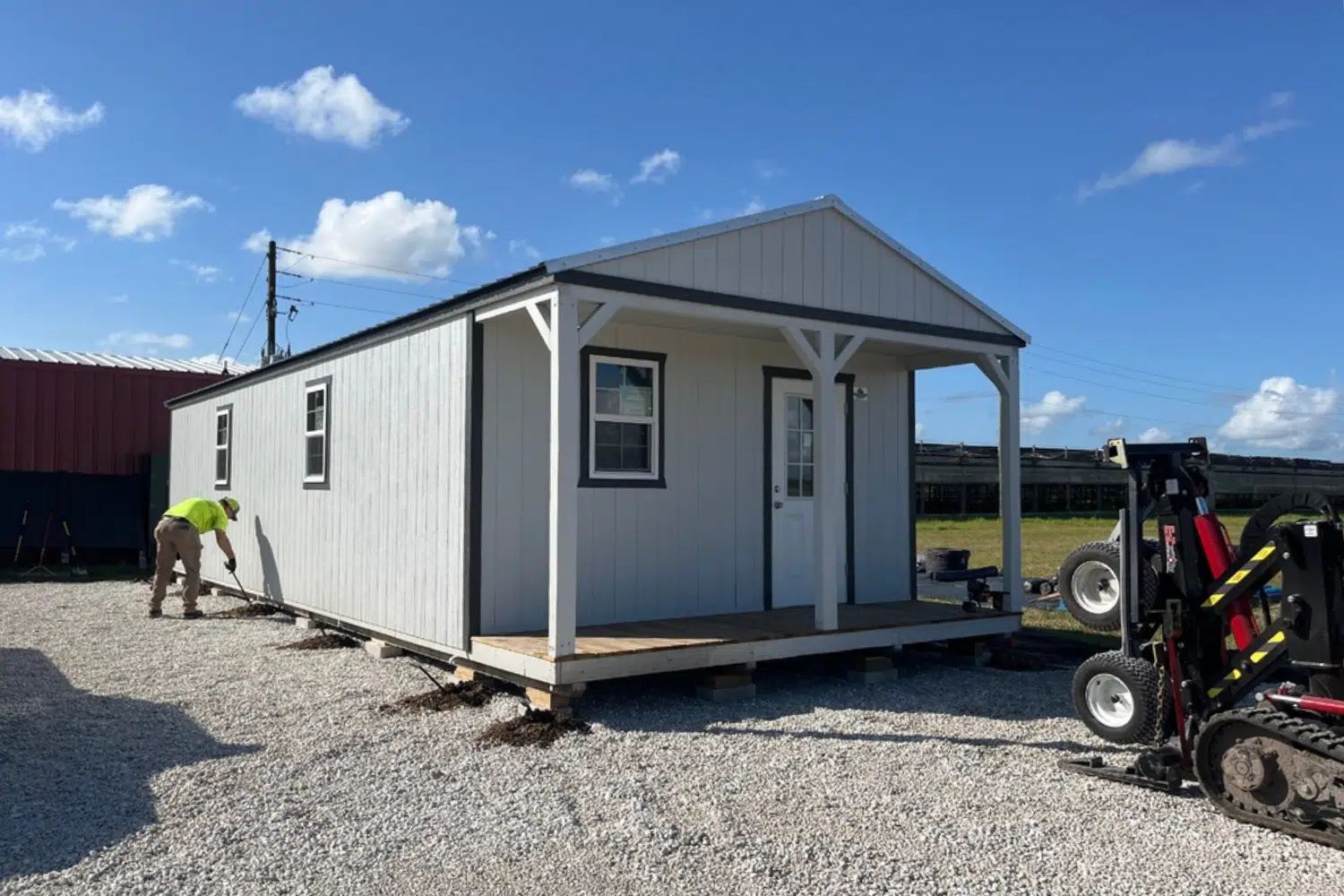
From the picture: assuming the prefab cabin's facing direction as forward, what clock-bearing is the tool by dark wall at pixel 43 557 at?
The tool by dark wall is roughly at 6 o'clock from the prefab cabin.

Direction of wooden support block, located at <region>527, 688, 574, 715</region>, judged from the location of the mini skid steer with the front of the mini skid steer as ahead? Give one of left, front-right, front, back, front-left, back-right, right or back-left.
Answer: front-left

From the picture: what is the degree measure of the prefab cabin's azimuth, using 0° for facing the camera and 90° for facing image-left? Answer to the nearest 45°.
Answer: approximately 315°

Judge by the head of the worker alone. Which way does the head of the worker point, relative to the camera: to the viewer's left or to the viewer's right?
to the viewer's right

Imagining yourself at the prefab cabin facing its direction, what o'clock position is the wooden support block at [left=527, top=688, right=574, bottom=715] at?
The wooden support block is roughly at 2 o'clock from the prefab cabin.

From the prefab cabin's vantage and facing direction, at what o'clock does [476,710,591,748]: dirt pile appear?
The dirt pile is roughly at 2 o'clock from the prefab cabin.

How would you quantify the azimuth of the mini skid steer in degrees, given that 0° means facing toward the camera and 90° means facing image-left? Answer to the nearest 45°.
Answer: approximately 135°

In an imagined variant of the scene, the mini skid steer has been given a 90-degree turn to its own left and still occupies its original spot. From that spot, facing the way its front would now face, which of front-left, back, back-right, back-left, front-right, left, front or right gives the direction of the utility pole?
right
